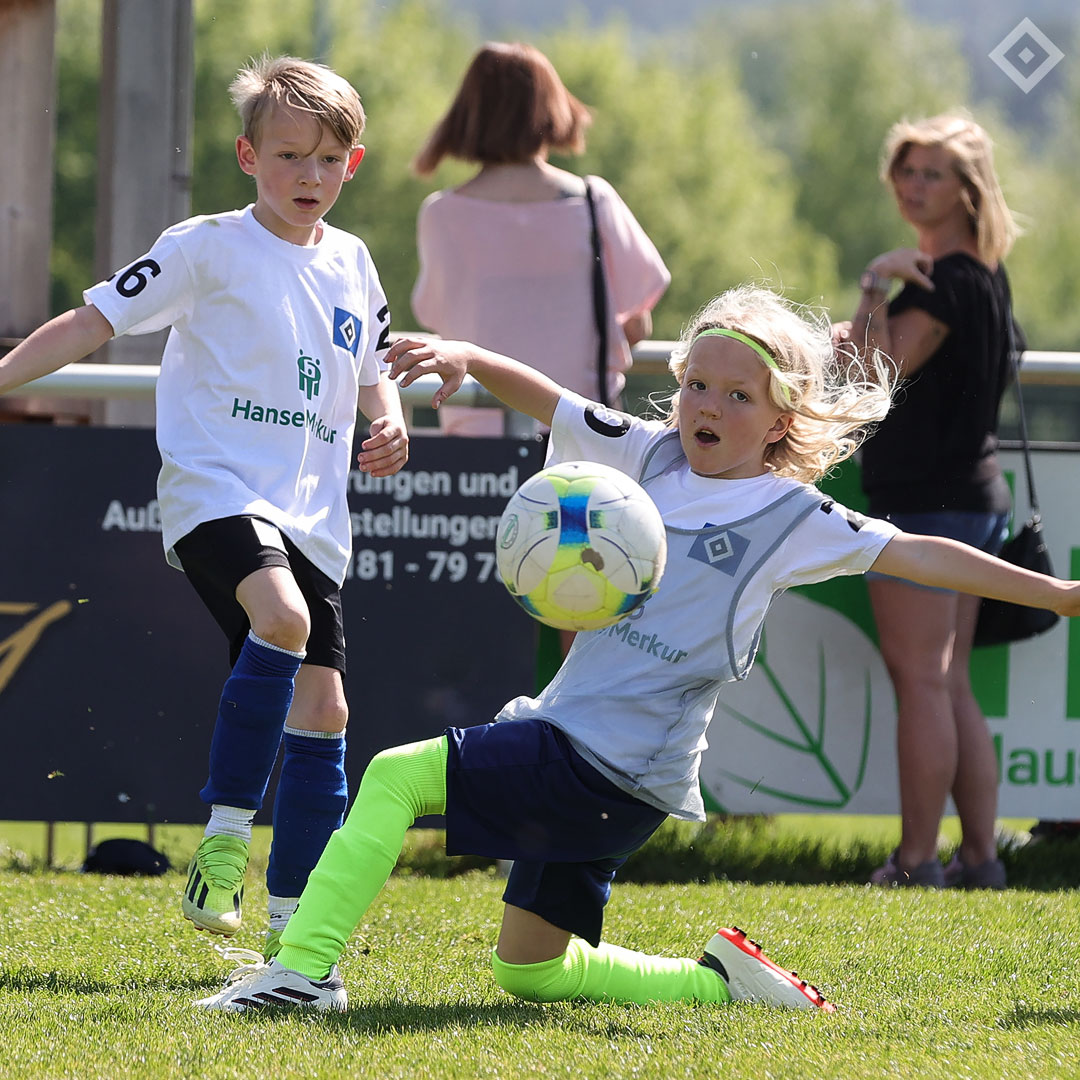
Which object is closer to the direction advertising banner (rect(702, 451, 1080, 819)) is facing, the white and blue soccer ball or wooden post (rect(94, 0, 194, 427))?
the white and blue soccer ball

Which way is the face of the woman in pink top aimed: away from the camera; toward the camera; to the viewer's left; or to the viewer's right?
away from the camera

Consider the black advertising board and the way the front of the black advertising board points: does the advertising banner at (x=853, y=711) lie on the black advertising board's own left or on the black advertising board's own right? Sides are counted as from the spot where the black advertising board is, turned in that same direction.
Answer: on the black advertising board's own left

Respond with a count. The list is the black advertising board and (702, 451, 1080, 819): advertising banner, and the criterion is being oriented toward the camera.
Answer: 2

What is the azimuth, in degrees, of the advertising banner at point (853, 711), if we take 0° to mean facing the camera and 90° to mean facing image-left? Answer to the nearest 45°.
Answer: approximately 0°

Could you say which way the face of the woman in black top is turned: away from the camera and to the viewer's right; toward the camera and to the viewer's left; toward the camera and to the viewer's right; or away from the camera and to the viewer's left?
toward the camera and to the viewer's left

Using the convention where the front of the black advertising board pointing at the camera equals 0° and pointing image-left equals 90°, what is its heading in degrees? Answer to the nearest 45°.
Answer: approximately 0°

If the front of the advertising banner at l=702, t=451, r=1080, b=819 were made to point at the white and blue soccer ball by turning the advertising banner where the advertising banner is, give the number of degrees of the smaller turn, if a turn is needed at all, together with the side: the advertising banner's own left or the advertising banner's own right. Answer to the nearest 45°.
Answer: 0° — it already faces it

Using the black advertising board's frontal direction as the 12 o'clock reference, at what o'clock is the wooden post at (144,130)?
The wooden post is roughly at 6 o'clock from the black advertising board.

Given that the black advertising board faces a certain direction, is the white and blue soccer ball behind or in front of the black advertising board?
in front

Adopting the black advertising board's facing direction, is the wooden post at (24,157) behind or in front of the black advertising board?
behind

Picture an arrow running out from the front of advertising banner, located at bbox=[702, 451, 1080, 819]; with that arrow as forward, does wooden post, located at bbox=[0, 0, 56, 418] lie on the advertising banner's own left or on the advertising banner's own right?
on the advertising banner's own right
